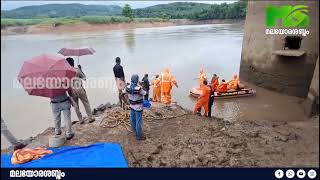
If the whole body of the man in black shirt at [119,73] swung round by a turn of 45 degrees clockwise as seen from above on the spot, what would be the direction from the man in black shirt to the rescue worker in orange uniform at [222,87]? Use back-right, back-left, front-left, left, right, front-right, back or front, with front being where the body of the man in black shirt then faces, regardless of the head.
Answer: front

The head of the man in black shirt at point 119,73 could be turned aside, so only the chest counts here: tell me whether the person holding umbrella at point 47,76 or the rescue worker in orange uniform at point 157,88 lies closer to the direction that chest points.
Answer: the rescue worker in orange uniform

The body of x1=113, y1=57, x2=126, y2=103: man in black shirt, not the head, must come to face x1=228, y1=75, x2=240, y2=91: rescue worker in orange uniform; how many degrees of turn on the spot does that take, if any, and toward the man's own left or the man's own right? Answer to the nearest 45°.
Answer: approximately 45° to the man's own right

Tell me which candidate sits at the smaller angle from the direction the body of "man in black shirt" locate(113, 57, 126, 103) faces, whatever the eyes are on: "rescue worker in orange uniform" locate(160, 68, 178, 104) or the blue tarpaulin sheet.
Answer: the rescue worker in orange uniform

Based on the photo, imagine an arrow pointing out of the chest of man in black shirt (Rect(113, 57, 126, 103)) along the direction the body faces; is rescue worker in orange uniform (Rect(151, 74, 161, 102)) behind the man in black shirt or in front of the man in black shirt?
in front

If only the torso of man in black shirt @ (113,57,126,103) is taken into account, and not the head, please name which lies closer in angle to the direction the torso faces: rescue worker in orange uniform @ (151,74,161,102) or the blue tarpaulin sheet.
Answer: the rescue worker in orange uniform

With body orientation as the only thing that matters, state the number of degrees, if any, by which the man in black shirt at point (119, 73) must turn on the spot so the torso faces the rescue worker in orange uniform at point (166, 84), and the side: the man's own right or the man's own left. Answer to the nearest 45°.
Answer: approximately 45° to the man's own right

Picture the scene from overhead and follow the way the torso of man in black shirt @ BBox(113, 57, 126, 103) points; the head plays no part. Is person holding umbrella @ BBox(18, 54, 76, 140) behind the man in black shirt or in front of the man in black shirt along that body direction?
behind
